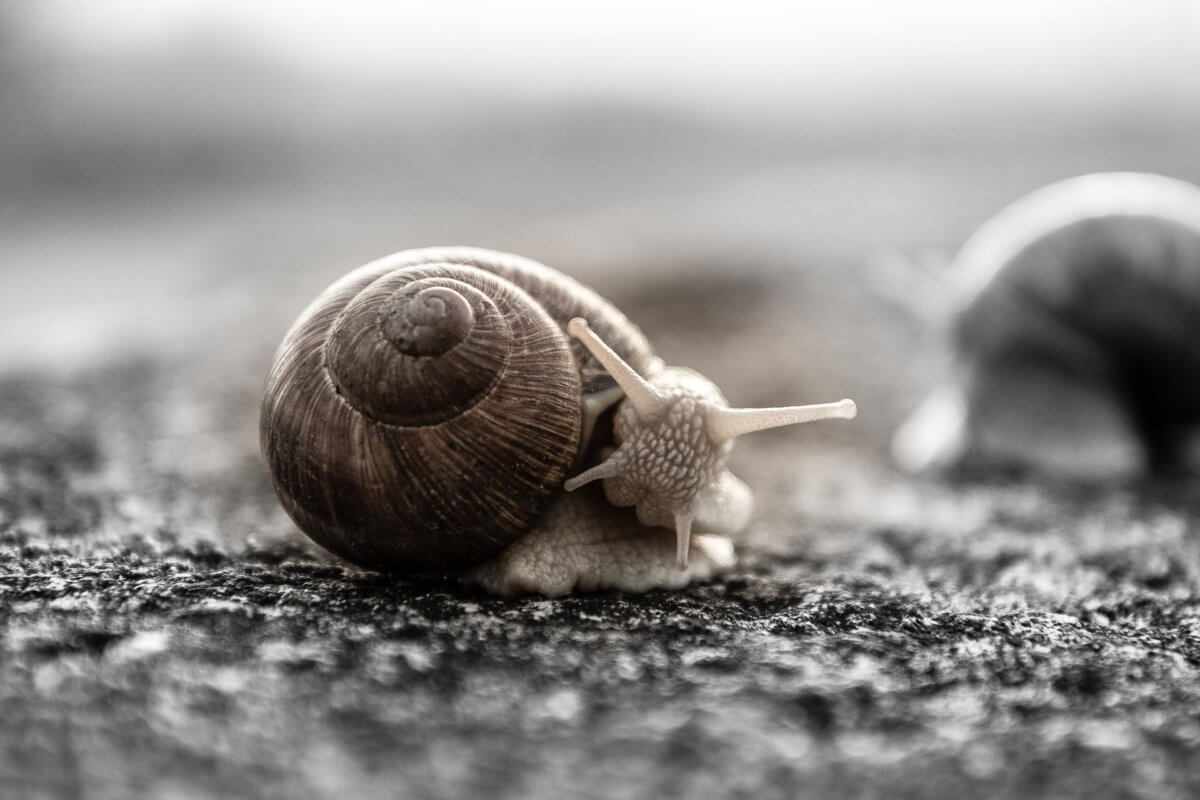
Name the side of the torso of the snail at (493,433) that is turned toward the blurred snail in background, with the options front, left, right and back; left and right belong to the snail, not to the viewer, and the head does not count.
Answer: left

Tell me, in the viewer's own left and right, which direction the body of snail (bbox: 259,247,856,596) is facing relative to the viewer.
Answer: facing the viewer and to the right of the viewer
